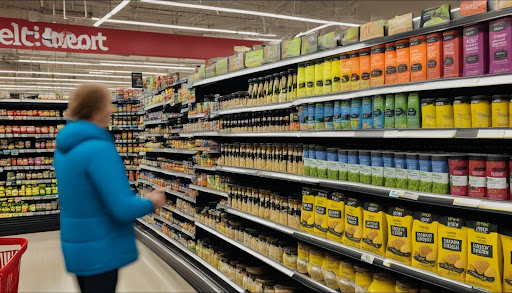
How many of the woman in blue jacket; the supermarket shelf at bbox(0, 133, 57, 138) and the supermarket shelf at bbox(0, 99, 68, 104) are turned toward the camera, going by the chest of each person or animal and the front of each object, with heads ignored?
2

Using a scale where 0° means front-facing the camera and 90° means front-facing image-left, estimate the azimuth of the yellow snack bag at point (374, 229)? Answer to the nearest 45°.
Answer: approximately 45°

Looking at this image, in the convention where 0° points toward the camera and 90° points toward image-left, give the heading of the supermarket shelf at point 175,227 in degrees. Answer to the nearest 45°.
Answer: approximately 45°

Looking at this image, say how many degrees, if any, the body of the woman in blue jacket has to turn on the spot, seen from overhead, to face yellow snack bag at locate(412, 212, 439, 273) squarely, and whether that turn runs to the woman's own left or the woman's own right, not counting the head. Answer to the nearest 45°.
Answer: approximately 45° to the woman's own right

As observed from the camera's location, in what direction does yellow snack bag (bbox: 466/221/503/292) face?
facing the viewer and to the left of the viewer

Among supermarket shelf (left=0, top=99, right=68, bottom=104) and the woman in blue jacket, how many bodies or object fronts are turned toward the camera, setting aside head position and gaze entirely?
1

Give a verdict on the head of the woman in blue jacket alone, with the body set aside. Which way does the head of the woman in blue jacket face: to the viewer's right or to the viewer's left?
to the viewer's right

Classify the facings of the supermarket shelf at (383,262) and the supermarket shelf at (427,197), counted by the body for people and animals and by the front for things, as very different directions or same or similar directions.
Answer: same or similar directions

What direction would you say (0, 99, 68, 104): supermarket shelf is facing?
toward the camera

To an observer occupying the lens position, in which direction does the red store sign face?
facing the viewer and to the right of the viewer

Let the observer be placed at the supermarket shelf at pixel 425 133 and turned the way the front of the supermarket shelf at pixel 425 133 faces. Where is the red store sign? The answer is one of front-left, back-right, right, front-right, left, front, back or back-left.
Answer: right

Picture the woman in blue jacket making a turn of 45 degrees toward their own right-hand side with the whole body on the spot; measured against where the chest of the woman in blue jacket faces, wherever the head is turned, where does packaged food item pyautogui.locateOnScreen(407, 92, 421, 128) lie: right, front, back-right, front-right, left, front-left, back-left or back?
front

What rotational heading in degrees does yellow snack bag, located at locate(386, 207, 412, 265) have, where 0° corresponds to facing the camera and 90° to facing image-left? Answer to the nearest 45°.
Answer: approximately 45°
